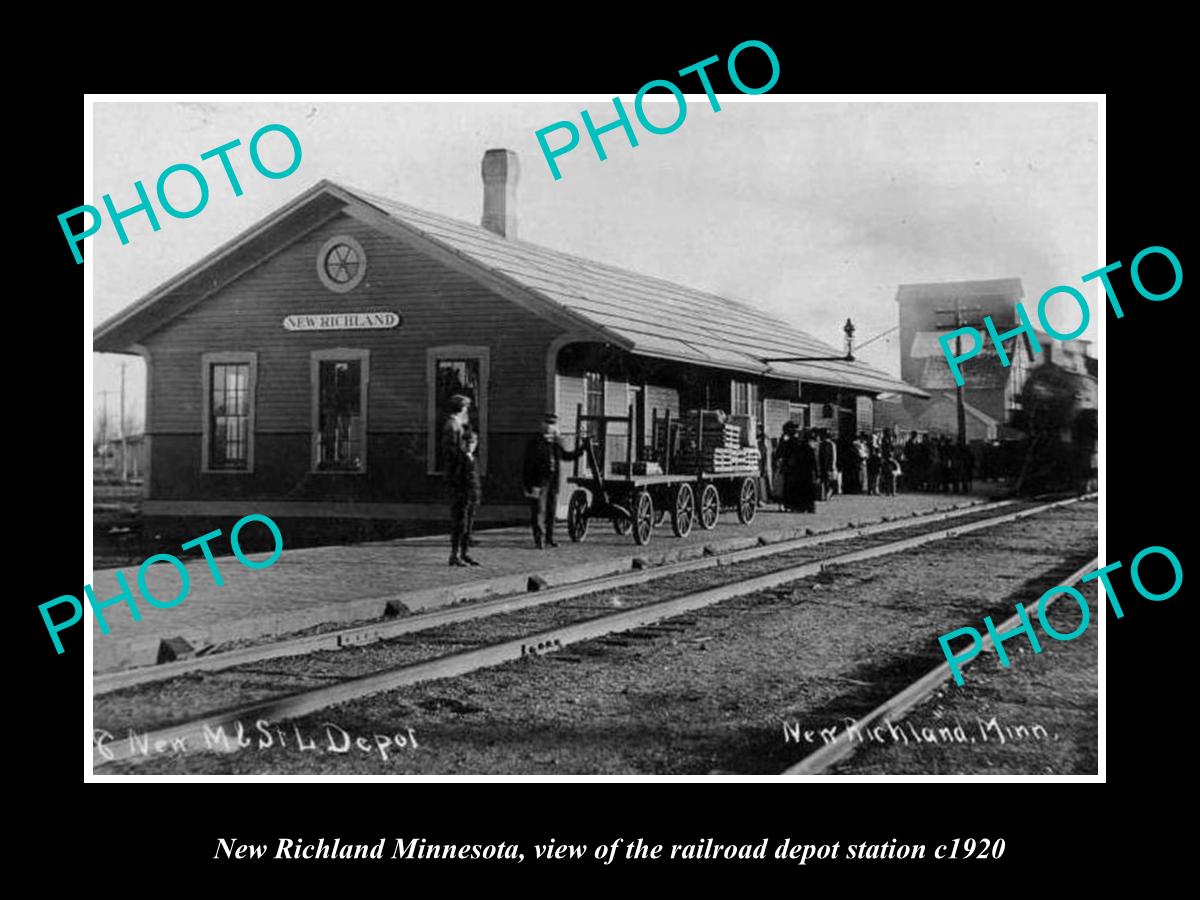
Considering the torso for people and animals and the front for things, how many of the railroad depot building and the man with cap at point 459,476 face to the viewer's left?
0

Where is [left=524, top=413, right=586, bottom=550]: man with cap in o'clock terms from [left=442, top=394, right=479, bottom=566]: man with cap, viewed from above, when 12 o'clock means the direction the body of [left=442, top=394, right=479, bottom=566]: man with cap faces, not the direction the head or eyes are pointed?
[left=524, top=413, right=586, bottom=550]: man with cap is roughly at 10 o'clock from [left=442, top=394, right=479, bottom=566]: man with cap.

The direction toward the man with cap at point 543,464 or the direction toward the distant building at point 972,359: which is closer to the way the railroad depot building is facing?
the man with cap

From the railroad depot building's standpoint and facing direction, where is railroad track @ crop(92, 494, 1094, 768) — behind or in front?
in front

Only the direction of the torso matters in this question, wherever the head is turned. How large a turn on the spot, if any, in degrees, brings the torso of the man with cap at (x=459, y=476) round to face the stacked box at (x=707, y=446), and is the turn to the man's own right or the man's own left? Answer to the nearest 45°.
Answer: approximately 45° to the man's own left

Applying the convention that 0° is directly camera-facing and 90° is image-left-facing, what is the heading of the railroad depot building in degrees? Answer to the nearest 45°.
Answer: approximately 315°

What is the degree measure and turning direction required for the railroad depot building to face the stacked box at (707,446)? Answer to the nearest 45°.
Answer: approximately 45° to its left
